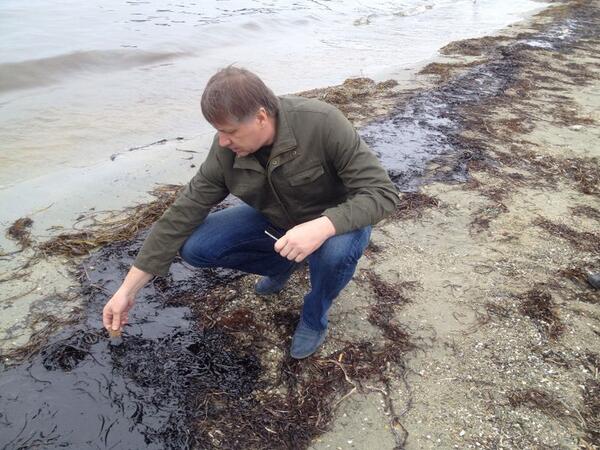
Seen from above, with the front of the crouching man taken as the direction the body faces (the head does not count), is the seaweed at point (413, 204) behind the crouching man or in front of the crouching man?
behind

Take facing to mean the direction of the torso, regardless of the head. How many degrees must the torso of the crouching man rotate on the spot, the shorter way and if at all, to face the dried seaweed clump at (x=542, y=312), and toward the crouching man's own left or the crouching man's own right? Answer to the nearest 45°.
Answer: approximately 135° to the crouching man's own left

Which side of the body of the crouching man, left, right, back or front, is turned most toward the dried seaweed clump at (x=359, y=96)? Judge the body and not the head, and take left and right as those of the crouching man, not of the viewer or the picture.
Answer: back

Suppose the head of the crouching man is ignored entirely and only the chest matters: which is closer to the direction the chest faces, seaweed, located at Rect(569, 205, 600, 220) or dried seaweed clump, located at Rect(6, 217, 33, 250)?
the dried seaweed clump

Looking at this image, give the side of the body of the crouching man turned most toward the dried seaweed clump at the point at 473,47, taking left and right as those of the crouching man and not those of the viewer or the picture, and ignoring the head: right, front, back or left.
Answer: back

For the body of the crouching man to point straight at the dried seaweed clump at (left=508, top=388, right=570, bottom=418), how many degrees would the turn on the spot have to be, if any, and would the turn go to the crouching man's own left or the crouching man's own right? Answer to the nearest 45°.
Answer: approximately 90° to the crouching man's own left

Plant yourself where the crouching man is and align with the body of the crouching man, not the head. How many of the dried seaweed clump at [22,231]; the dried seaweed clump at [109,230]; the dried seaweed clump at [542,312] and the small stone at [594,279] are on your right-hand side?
2

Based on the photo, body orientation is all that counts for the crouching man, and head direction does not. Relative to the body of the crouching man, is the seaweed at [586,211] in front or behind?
behind

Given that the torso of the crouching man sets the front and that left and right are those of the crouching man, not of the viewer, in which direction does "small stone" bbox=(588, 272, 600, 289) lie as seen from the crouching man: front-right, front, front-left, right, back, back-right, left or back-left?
back-left

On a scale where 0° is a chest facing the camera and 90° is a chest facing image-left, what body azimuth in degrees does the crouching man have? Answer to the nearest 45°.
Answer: approximately 45°
